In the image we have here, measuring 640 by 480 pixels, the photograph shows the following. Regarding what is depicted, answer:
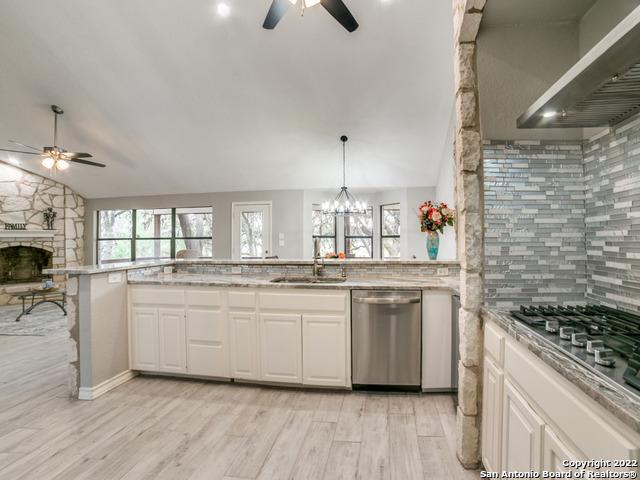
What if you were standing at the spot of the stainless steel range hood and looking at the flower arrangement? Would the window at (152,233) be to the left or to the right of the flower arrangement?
left

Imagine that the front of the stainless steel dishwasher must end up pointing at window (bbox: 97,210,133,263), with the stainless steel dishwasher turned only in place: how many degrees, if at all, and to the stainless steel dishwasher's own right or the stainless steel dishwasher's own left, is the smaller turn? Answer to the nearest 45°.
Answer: approximately 135° to the stainless steel dishwasher's own right

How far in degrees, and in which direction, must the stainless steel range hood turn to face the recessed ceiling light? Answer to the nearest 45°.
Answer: approximately 45° to its right

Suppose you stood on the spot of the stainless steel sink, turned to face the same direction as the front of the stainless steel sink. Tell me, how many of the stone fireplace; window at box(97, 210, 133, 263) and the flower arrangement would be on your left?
1

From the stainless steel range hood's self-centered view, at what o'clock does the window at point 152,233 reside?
The window is roughly at 2 o'clock from the stainless steel range hood.

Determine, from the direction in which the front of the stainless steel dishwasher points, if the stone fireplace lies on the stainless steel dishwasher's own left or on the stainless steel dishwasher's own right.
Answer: on the stainless steel dishwasher's own right

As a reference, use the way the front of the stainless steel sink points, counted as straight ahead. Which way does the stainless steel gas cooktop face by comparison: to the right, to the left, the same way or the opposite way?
to the right

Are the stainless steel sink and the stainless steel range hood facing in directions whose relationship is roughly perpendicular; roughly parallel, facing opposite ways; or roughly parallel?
roughly perpendicular

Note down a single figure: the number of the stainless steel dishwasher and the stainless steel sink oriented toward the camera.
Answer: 2

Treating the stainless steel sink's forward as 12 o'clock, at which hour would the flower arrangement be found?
The flower arrangement is roughly at 9 o'clock from the stainless steel sink.

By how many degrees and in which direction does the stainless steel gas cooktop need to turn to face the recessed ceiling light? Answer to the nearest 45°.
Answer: approximately 45° to its right

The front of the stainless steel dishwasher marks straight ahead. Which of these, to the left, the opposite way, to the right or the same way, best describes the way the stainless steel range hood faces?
to the right

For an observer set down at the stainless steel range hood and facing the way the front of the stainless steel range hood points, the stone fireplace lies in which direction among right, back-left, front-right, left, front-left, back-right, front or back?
front-right

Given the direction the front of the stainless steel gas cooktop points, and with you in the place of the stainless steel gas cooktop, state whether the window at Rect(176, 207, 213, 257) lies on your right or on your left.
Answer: on your right

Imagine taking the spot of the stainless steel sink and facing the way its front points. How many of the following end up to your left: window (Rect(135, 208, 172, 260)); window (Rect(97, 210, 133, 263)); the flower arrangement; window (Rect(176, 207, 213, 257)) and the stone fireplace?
1

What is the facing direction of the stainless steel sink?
toward the camera

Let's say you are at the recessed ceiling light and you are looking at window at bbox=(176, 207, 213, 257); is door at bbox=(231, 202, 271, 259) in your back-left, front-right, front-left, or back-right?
front-right

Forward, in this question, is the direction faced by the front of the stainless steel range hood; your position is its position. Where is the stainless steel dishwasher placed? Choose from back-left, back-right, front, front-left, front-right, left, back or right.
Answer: right

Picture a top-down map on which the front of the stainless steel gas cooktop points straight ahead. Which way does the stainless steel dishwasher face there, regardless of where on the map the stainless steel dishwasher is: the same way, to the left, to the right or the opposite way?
to the left

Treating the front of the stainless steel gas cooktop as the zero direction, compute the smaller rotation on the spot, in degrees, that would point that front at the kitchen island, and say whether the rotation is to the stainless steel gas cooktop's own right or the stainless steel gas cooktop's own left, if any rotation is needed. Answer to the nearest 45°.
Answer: approximately 45° to the stainless steel gas cooktop's own right
